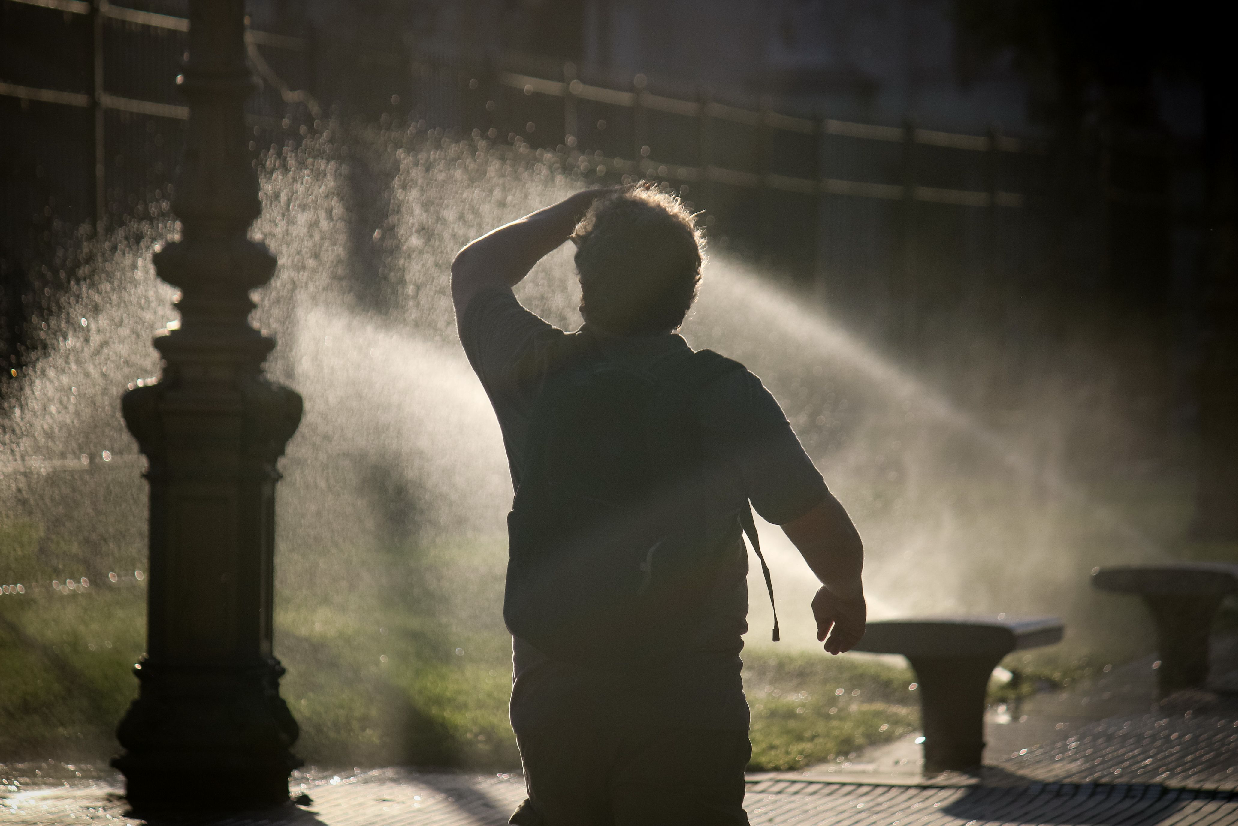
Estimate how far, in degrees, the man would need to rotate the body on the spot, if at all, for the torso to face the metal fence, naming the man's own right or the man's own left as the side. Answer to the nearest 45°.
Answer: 0° — they already face it

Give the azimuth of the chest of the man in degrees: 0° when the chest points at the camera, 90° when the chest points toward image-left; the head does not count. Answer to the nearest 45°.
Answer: approximately 180°

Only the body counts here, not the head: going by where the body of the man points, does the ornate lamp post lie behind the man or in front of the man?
in front

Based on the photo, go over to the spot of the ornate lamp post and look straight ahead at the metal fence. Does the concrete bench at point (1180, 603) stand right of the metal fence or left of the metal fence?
right

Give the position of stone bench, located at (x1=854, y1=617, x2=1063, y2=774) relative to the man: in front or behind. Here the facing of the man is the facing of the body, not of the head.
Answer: in front
